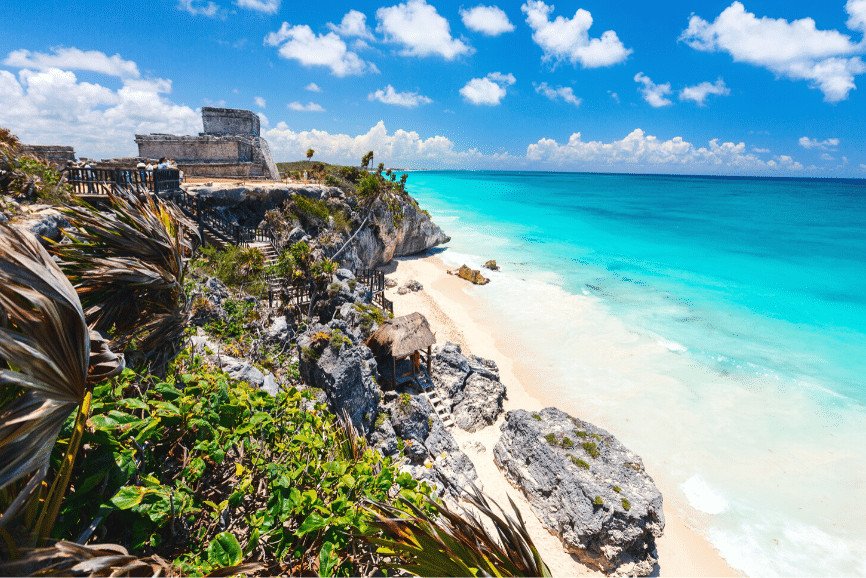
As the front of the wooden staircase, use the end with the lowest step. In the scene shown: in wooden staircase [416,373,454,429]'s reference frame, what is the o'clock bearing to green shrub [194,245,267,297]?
The green shrub is roughly at 5 o'clock from the wooden staircase.

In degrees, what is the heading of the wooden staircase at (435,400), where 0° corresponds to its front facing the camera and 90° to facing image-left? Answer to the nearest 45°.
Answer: approximately 315°

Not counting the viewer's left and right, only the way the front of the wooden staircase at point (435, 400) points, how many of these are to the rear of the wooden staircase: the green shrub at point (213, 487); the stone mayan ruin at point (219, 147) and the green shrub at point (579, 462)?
1

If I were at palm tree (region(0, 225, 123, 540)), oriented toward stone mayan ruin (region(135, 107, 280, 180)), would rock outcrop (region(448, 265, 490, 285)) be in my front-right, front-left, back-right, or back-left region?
front-right

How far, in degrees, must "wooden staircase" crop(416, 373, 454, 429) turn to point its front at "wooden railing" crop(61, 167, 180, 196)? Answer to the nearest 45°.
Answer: approximately 135° to its right

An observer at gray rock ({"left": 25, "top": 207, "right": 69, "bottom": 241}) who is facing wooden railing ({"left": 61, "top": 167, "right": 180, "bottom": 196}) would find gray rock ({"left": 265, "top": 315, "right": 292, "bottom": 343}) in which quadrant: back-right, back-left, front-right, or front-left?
front-right

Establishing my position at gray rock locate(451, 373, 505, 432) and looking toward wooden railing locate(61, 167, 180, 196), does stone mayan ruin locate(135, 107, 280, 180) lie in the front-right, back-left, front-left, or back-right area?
front-right

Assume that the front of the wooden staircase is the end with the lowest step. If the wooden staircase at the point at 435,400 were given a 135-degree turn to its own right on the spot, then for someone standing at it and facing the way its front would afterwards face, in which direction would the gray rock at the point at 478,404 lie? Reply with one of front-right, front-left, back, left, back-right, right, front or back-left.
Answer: back

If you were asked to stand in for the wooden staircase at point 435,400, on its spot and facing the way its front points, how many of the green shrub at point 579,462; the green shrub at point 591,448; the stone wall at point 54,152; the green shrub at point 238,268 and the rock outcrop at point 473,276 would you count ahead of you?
2

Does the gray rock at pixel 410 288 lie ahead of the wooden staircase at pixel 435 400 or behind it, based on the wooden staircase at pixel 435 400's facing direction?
behind

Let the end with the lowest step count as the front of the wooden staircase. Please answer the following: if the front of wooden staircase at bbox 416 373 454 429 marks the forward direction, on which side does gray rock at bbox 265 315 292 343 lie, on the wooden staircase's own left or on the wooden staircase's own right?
on the wooden staircase's own right

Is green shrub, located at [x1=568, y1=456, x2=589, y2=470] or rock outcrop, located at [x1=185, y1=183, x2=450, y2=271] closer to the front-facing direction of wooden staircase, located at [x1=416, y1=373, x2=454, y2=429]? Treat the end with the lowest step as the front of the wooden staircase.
the green shrub

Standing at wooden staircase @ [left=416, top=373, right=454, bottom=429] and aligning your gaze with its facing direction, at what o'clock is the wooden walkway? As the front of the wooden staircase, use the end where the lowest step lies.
The wooden walkway is roughly at 5 o'clock from the wooden staircase.

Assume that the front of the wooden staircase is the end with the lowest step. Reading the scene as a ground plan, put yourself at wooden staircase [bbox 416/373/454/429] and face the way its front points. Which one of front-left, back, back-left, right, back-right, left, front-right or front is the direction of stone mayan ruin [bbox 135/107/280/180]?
back

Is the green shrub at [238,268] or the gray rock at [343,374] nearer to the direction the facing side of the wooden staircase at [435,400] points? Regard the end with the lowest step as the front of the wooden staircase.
the gray rock
